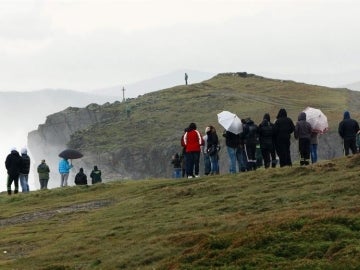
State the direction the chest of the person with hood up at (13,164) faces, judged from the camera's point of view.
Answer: away from the camera

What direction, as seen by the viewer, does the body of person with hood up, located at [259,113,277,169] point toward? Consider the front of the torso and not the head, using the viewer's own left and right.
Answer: facing away from the viewer

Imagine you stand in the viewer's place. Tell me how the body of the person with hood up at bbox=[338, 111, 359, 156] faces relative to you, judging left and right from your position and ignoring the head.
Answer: facing away from the viewer

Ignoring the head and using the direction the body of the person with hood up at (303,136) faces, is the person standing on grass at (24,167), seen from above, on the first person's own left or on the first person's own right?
on the first person's own left

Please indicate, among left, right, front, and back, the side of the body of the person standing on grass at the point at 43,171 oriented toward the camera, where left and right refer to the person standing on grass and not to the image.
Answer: back

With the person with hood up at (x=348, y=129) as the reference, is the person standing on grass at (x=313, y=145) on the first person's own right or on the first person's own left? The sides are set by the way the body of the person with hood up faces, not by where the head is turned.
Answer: on the first person's own left

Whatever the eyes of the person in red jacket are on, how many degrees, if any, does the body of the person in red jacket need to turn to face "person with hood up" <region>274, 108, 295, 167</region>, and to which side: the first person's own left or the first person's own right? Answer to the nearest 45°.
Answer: approximately 135° to the first person's own right

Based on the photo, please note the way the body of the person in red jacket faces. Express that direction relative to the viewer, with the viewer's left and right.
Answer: facing away from the viewer

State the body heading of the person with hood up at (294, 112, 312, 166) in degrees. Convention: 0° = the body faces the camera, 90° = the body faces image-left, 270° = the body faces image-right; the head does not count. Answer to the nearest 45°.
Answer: approximately 180°
